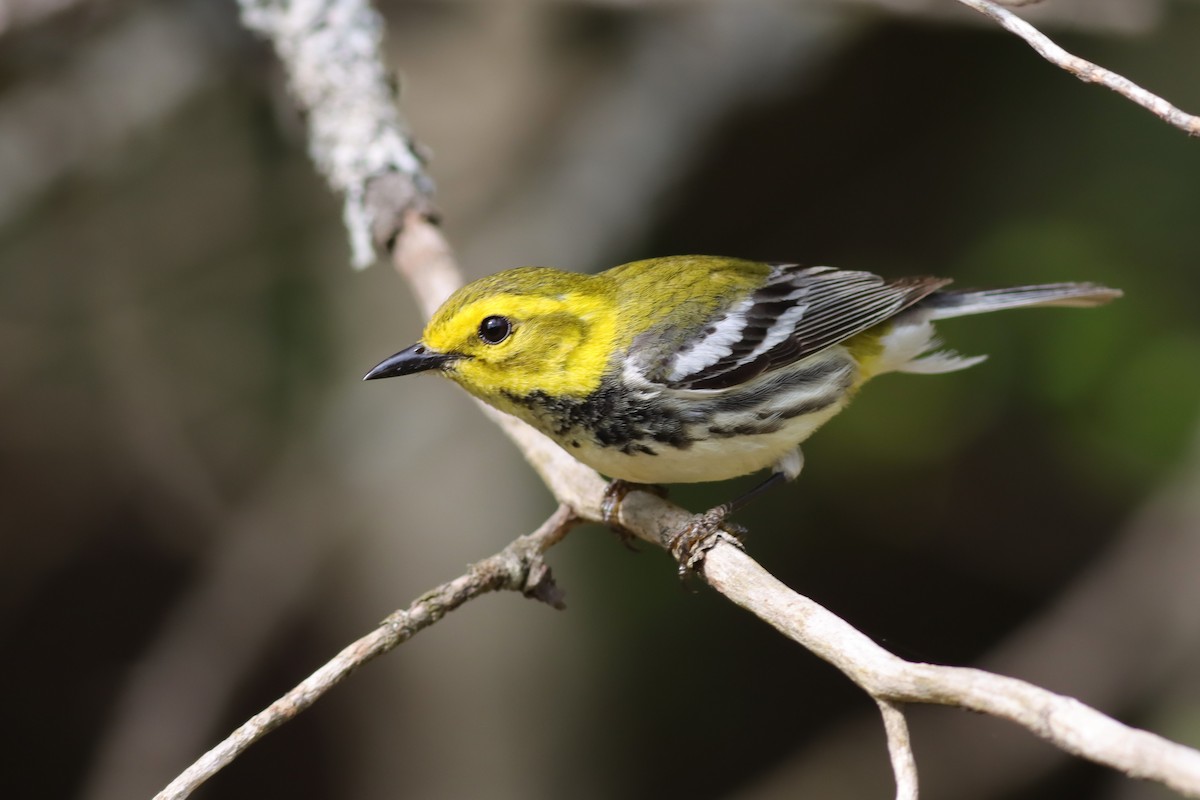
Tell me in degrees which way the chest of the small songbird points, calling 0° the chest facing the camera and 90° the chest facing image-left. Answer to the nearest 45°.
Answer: approximately 90°
